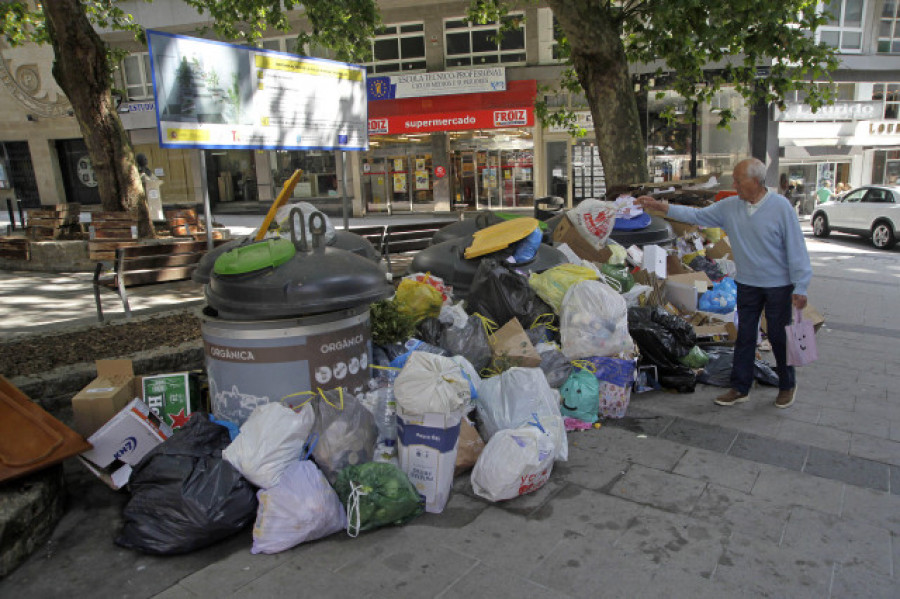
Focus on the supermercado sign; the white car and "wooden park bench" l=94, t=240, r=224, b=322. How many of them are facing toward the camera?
1

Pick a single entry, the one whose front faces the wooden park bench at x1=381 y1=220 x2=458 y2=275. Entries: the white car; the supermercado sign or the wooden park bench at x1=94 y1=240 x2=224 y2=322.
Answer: the supermercado sign

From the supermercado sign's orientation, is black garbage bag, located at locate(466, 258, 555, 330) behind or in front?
in front

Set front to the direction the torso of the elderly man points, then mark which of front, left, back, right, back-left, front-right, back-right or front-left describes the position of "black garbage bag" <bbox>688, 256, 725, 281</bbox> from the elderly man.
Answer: back-right

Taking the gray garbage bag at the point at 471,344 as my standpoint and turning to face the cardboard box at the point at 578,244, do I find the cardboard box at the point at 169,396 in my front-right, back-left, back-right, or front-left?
back-left

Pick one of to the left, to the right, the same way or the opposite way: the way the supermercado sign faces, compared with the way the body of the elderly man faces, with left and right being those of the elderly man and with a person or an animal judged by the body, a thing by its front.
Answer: to the left

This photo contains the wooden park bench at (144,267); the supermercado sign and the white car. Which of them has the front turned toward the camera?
the supermercado sign

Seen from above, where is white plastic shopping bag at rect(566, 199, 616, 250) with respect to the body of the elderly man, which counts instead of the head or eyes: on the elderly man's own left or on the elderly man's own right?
on the elderly man's own right

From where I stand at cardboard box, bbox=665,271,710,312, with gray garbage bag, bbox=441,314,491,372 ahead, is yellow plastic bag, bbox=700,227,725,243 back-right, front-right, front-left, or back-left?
back-right

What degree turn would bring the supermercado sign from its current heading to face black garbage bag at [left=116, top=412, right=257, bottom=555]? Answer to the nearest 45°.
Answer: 0° — it already faces it

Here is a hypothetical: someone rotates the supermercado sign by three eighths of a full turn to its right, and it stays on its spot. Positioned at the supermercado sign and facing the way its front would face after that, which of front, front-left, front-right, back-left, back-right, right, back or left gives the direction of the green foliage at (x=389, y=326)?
back-left

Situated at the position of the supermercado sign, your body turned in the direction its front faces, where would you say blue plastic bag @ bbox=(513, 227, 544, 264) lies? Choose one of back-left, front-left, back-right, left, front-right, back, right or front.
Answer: front

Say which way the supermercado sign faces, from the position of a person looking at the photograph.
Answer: facing the viewer
